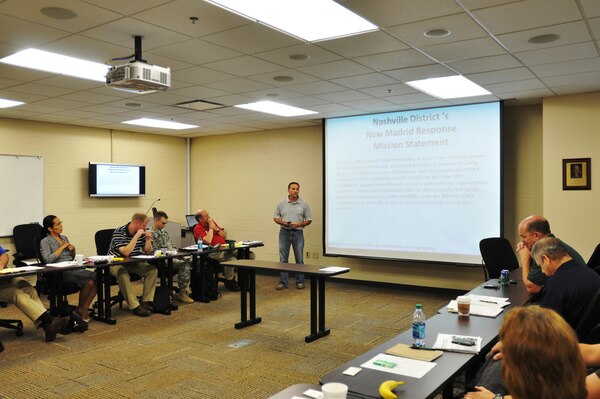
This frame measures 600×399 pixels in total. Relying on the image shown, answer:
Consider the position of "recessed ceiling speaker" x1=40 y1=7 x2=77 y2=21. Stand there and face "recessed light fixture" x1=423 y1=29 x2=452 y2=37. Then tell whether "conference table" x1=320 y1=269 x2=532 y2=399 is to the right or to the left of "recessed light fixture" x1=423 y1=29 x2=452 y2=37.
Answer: right

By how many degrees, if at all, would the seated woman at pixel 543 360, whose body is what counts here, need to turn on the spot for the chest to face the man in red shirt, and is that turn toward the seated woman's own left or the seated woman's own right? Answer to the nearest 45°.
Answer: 0° — they already face them

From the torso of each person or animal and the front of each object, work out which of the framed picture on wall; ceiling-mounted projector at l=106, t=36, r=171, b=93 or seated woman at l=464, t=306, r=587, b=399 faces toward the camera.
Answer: the framed picture on wall

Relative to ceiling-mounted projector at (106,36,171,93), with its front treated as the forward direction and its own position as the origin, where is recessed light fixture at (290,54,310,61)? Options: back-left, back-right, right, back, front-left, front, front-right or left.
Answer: front-right

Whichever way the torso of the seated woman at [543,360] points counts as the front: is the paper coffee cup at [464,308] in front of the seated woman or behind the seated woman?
in front

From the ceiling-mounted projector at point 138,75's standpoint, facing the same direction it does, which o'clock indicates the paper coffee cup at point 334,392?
The paper coffee cup is roughly at 4 o'clock from the ceiling-mounted projector.

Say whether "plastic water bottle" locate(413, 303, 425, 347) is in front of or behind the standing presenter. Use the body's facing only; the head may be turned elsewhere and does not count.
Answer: in front

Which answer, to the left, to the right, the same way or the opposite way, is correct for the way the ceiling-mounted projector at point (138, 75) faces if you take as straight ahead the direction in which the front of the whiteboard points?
to the left

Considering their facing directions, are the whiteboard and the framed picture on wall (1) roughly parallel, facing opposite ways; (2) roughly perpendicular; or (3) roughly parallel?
roughly perpendicular

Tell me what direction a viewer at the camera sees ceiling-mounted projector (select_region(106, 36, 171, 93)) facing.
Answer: facing away from the viewer and to the right of the viewer

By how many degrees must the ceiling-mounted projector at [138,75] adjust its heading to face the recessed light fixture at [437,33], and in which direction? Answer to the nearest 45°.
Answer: approximately 45° to its right

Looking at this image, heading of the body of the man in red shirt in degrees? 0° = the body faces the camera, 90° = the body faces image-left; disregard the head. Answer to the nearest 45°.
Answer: approximately 315°

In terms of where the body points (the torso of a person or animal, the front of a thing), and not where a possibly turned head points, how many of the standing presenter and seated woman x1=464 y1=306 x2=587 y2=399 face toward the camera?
1

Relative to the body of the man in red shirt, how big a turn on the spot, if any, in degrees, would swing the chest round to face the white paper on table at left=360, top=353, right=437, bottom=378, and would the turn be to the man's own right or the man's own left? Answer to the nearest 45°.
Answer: approximately 45° to the man's own right

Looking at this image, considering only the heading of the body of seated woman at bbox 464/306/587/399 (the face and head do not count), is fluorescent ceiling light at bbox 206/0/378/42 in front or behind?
in front

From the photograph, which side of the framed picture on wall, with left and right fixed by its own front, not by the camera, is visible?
front

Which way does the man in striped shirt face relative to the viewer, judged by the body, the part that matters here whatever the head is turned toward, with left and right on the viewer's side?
facing the viewer and to the right of the viewer

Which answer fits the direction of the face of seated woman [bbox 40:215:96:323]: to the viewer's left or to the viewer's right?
to the viewer's right
